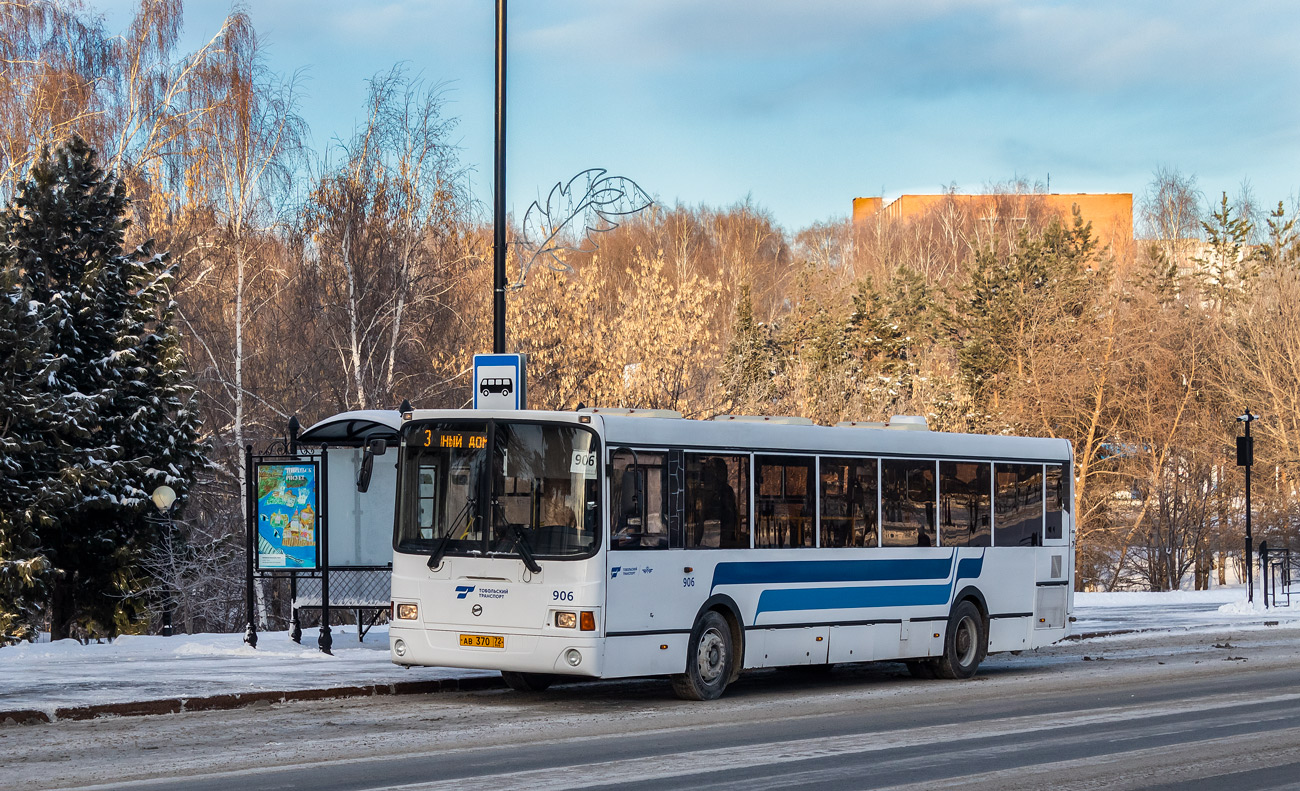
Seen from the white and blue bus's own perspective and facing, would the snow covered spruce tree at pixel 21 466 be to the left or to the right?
on its right

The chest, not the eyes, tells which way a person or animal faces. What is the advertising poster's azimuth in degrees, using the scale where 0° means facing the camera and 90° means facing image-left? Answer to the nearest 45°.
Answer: approximately 0°

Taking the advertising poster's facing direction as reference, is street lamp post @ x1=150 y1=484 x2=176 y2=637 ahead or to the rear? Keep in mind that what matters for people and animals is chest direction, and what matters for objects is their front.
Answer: to the rear

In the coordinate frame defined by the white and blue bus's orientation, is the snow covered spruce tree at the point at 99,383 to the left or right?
on its right
